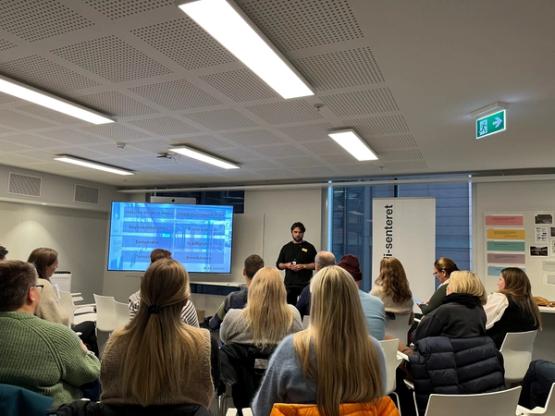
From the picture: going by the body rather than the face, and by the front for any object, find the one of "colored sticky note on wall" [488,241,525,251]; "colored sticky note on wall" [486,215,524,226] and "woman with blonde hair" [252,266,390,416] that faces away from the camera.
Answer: the woman with blonde hair

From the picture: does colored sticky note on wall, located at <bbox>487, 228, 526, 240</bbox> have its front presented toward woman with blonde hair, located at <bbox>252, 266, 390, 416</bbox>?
yes

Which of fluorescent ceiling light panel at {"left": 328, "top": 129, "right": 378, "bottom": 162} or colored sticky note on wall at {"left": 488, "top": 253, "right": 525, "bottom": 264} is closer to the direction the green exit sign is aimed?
the fluorescent ceiling light panel

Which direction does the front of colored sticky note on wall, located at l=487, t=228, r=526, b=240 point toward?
toward the camera

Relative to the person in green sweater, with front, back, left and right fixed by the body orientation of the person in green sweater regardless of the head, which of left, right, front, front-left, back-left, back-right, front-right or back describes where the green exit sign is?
front-right

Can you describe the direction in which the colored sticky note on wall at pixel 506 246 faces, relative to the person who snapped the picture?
facing the viewer

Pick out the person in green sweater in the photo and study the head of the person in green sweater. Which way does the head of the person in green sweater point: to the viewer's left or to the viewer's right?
to the viewer's right

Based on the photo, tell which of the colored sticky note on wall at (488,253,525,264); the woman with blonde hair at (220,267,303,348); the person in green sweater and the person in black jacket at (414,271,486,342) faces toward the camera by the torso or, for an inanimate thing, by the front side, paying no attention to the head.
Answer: the colored sticky note on wall

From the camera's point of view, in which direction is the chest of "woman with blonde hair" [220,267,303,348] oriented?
away from the camera

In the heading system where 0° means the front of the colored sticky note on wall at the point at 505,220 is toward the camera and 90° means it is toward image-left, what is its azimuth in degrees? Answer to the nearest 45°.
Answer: approximately 0°

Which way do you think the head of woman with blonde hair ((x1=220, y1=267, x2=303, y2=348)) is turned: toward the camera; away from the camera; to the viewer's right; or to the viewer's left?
away from the camera

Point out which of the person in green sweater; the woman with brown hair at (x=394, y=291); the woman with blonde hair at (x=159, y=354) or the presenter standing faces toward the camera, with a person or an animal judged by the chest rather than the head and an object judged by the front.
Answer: the presenter standing

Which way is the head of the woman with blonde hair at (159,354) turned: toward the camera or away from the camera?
away from the camera

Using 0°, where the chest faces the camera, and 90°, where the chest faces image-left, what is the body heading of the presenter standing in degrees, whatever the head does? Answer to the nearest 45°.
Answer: approximately 0°

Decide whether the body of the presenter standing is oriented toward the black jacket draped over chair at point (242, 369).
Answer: yes
